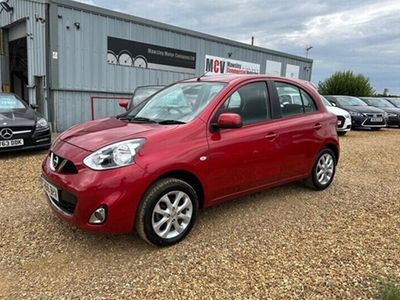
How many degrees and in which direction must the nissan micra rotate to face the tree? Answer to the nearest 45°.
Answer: approximately 180°

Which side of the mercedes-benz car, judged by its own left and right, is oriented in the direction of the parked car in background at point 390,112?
left

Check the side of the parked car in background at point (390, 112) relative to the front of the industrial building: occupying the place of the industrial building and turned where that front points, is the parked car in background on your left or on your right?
on your left

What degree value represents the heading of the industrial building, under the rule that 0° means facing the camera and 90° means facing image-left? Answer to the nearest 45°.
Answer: approximately 315°

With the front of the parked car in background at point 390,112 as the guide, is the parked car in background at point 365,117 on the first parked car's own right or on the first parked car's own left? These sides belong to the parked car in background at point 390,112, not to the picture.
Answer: on the first parked car's own right

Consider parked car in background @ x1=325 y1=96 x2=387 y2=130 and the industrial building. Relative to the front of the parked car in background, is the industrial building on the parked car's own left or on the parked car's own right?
on the parked car's own right

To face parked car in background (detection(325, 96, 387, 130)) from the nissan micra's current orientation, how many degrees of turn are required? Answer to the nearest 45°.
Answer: approximately 180°

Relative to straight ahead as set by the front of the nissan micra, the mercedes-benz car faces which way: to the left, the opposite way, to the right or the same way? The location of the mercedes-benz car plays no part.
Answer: to the left

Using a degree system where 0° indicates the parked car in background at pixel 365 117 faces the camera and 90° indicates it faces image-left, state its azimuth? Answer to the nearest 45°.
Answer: approximately 315°

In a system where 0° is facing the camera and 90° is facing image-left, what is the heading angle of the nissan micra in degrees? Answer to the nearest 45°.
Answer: approximately 45°
